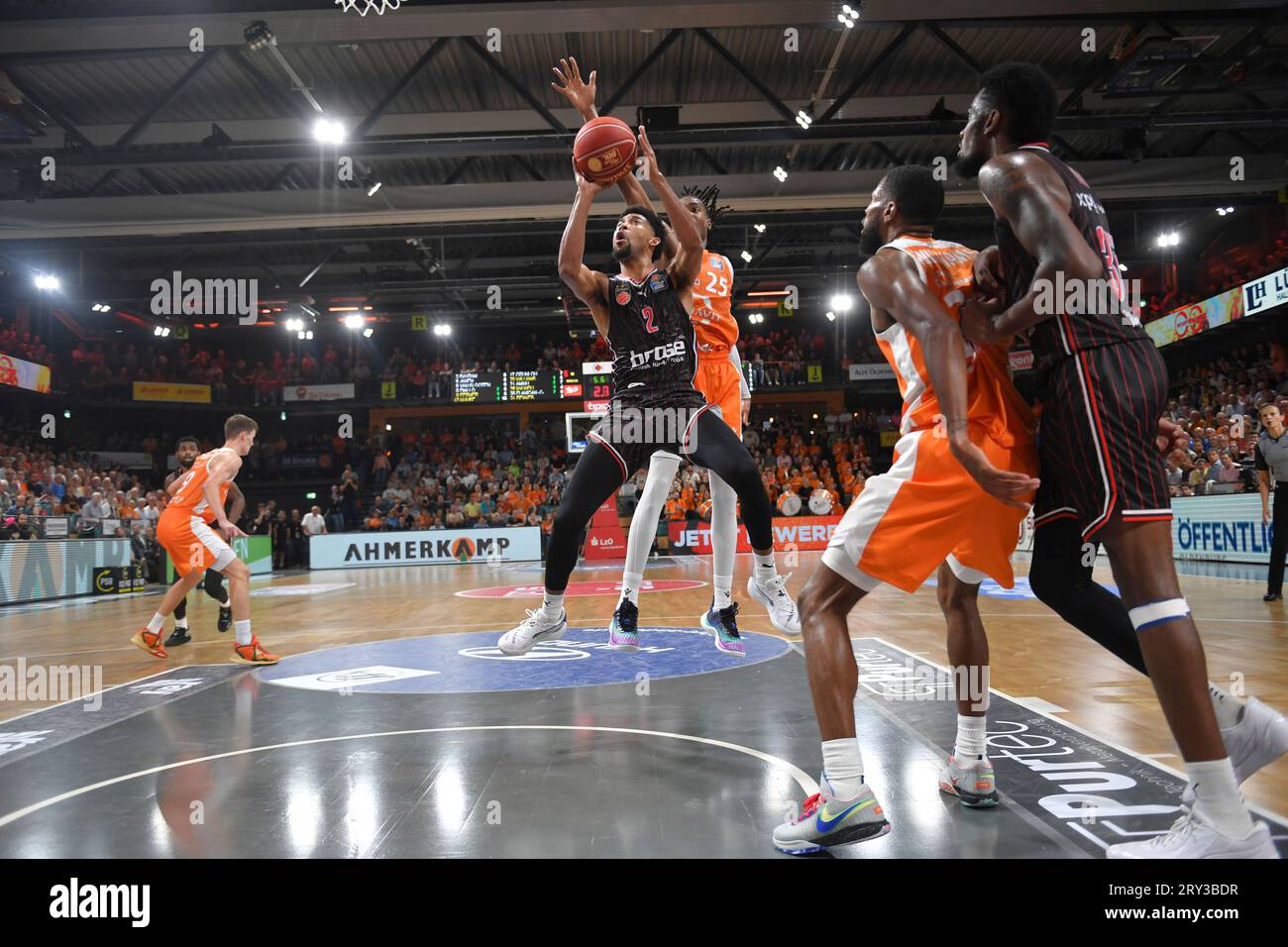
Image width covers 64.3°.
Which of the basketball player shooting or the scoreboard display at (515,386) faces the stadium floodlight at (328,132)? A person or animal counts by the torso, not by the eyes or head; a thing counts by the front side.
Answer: the scoreboard display

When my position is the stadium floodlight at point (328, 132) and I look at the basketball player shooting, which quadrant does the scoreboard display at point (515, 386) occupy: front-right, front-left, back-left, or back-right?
back-left

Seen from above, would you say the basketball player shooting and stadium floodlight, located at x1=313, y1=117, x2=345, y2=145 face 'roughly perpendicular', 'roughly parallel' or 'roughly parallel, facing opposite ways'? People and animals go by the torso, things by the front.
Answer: roughly parallel

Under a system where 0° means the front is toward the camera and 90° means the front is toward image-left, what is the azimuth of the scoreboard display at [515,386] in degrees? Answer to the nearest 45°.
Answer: approximately 0°

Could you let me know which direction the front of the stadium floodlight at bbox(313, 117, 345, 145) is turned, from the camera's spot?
facing the viewer

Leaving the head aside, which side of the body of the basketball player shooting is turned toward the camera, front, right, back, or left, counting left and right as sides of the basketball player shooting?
front

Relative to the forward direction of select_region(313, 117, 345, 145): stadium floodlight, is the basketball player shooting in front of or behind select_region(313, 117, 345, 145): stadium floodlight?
in front

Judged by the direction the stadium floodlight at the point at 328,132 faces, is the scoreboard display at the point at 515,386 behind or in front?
behind

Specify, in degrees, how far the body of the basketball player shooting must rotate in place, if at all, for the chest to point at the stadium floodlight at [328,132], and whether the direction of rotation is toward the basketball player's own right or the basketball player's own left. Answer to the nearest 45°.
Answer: approximately 135° to the basketball player's own right

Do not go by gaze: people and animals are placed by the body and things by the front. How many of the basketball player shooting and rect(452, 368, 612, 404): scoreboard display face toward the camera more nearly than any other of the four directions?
2

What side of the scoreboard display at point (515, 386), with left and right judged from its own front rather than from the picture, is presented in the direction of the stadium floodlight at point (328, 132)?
front
